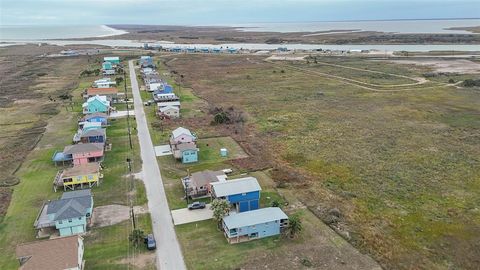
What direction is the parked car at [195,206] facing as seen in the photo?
to the viewer's right

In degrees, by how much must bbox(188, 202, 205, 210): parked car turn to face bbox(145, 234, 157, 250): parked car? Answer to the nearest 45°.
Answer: approximately 135° to its right

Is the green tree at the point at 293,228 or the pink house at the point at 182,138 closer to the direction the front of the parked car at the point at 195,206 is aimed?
the green tree

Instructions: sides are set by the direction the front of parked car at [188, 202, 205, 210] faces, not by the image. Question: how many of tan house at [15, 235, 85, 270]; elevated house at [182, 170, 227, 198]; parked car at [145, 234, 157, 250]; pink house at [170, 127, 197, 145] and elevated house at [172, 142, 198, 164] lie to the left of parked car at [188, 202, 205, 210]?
3

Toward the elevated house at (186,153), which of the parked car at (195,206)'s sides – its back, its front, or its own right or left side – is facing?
left

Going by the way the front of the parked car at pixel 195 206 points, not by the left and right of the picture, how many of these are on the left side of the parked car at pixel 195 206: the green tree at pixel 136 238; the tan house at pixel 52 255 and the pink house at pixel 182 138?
1

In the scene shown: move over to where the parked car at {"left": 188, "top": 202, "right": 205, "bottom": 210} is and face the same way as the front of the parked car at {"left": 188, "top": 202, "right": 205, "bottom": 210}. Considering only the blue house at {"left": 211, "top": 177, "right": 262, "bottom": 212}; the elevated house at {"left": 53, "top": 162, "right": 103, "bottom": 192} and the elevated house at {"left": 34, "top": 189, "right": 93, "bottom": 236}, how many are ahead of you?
1

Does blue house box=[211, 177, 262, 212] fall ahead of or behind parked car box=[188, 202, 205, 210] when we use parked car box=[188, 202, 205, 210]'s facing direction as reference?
ahead

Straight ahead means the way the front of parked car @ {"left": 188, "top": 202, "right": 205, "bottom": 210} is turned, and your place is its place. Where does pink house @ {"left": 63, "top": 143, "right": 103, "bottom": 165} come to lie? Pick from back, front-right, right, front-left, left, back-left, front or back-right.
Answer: back-left

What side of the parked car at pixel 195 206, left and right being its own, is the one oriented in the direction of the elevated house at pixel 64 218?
back

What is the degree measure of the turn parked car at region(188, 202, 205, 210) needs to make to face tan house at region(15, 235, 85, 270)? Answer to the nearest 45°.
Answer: approximately 135° to its right

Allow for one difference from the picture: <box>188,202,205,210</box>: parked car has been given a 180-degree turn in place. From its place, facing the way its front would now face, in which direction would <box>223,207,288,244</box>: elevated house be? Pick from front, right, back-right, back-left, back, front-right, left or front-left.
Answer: back-left

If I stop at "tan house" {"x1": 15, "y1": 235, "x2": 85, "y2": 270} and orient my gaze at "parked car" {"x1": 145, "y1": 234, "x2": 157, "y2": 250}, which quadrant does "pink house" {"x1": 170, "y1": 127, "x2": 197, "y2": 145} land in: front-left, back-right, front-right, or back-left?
front-left

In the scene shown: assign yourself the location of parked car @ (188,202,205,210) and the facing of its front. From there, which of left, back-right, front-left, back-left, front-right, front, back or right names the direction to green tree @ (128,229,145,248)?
back-right

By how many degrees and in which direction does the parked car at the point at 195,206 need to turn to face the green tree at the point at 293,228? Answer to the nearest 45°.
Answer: approximately 45° to its right
